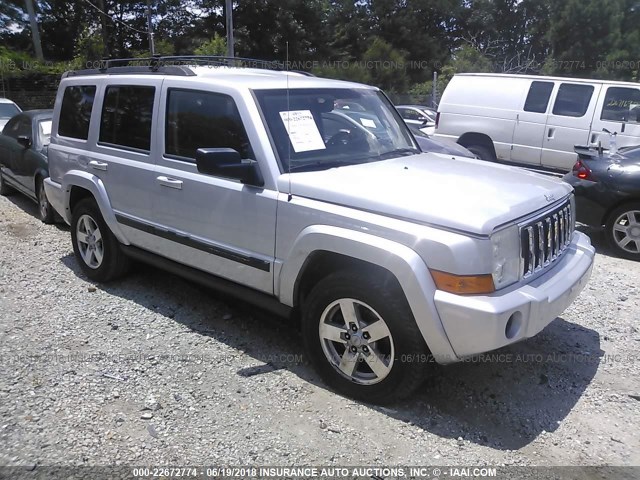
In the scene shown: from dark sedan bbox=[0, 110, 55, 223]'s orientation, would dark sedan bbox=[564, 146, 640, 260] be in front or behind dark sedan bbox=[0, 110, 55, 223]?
in front

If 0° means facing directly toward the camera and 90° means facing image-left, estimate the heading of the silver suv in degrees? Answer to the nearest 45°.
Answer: approximately 315°

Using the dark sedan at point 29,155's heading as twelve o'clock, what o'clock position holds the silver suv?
The silver suv is roughly at 1 o'clock from the dark sedan.

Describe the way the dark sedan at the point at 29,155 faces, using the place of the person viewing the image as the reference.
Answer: facing the viewer and to the right of the viewer

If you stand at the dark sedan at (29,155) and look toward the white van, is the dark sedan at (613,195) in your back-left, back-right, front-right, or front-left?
front-right

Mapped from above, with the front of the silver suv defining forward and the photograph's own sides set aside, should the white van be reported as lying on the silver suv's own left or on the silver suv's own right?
on the silver suv's own left

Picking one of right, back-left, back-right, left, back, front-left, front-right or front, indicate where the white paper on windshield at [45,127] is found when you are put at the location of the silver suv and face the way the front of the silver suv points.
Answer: back

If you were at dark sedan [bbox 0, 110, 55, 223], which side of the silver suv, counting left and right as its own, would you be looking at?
back

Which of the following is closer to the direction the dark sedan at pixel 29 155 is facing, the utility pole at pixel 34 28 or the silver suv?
the silver suv

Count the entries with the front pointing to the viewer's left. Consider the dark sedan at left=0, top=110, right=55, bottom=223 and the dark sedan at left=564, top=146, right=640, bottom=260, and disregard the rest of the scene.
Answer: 0

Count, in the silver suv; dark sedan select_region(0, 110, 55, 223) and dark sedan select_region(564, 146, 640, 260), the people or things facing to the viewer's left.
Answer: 0

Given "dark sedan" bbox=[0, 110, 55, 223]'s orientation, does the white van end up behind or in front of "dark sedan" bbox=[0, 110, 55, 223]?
in front

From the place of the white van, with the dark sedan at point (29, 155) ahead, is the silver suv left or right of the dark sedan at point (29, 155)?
left

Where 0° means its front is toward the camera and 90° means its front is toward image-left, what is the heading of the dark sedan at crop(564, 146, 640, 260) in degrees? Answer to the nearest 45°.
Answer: approximately 270°

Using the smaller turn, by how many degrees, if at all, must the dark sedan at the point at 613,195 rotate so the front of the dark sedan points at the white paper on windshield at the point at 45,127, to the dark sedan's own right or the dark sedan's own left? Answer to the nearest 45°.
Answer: approximately 180°
